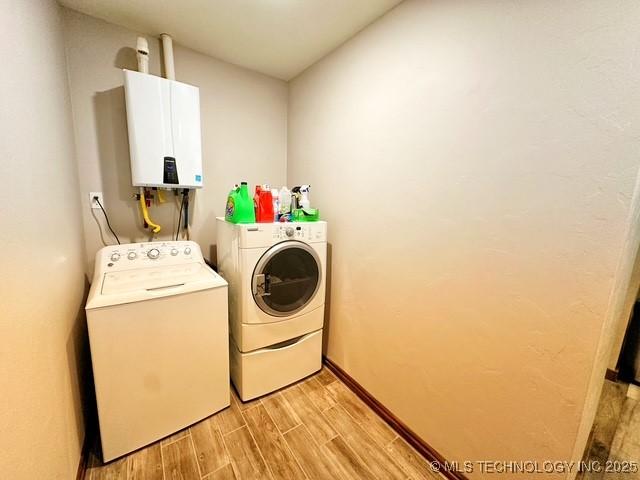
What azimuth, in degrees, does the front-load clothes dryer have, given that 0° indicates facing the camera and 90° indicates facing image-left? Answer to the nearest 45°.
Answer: approximately 315°

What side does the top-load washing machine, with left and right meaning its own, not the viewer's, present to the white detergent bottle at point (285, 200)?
left

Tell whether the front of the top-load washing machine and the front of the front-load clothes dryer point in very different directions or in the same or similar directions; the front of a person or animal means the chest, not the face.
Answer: same or similar directions

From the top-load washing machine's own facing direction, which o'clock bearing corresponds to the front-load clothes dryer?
The front-load clothes dryer is roughly at 9 o'clock from the top-load washing machine.

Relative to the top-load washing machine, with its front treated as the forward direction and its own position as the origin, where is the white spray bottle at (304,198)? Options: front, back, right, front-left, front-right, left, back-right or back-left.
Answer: left

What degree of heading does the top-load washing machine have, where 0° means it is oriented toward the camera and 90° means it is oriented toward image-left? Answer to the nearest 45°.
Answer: approximately 0°

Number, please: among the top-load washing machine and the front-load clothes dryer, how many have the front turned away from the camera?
0
